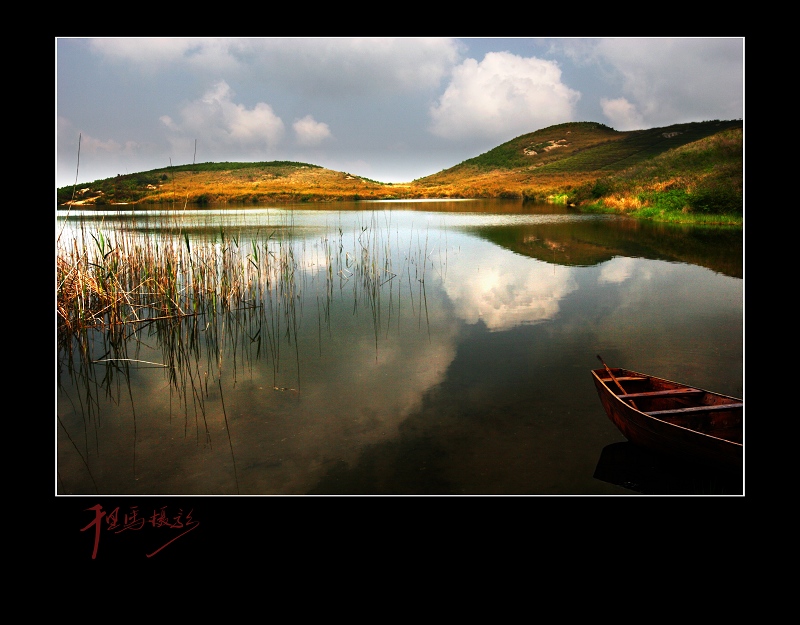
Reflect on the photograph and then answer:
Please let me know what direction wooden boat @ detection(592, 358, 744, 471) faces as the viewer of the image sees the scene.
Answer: facing away from the viewer and to the left of the viewer
